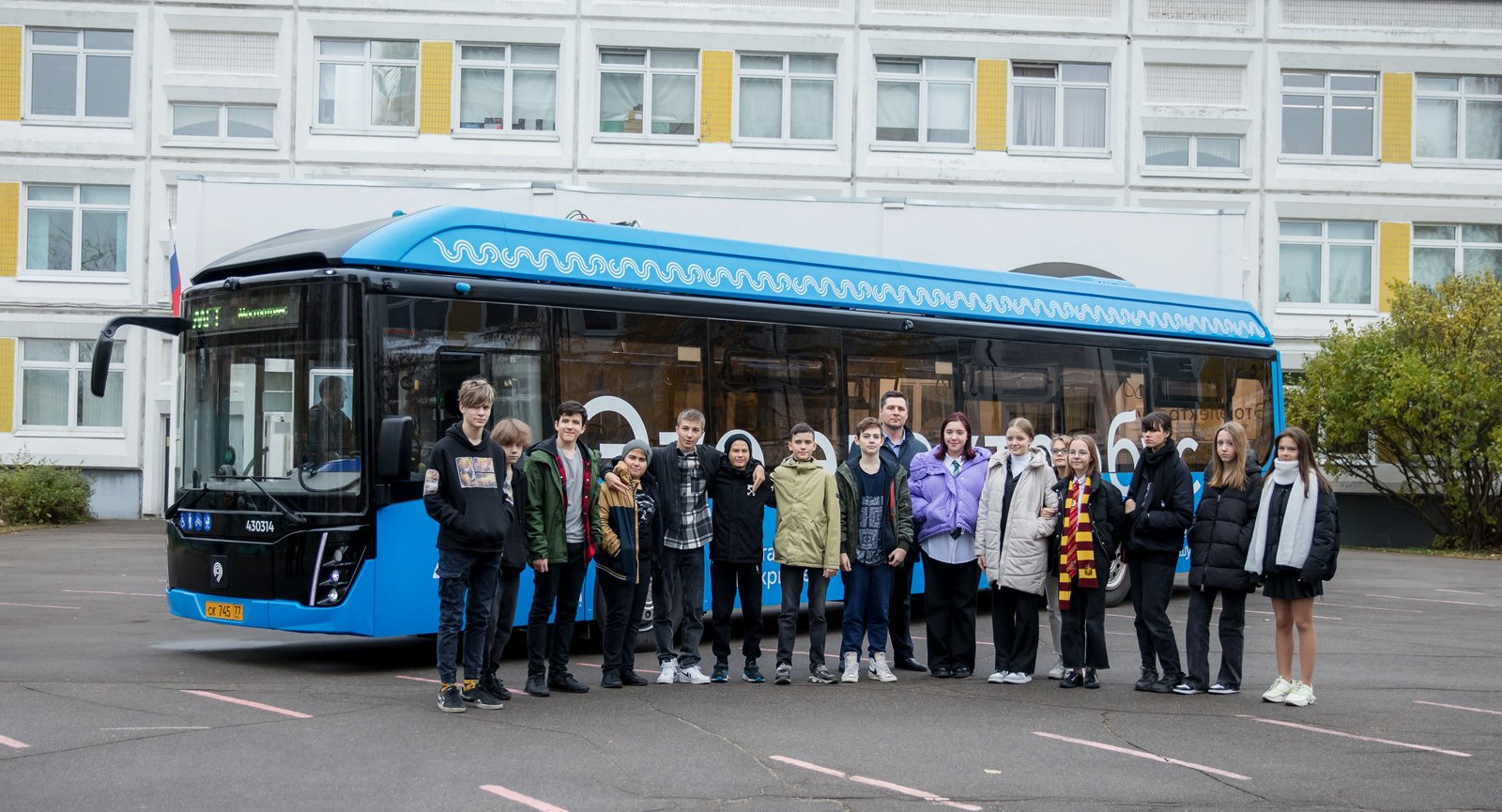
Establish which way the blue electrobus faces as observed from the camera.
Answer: facing the viewer and to the left of the viewer

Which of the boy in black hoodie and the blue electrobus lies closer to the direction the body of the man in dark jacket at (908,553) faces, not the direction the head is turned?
the boy in black hoodie

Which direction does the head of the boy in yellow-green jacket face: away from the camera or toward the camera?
toward the camera

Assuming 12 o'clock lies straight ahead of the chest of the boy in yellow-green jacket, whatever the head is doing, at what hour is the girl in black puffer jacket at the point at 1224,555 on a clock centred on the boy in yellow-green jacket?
The girl in black puffer jacket is roughly at 9 o'clock from the boy in yellow-green jacket.

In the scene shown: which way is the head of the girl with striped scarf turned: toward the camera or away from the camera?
toward the camera

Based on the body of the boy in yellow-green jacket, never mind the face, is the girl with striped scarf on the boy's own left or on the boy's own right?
on the boy's own left

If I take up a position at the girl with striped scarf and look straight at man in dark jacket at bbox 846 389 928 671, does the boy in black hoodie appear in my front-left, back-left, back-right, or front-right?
front-left

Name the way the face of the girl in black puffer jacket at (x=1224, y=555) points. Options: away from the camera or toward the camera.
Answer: toward the camera

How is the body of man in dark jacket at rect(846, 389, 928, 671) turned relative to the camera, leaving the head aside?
toward the camera

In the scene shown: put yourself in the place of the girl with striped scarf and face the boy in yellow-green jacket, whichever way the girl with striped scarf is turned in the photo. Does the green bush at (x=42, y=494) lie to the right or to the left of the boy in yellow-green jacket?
right

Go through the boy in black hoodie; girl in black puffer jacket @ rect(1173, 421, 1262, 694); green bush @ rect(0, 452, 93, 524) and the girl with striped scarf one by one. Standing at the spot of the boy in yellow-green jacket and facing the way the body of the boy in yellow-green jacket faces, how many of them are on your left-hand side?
2

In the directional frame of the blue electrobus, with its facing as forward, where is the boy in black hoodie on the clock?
The boy in black hoodie is roughly at 10 o'clock from the blue electrobus.

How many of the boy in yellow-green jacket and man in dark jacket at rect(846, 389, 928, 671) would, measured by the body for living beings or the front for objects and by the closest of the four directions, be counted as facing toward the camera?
2

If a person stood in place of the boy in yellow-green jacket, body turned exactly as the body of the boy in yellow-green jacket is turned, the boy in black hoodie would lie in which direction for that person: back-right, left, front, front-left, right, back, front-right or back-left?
front-right

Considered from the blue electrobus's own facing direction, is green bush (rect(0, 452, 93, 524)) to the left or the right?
on its right
